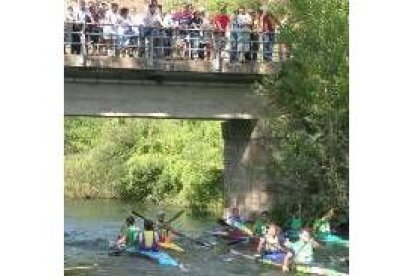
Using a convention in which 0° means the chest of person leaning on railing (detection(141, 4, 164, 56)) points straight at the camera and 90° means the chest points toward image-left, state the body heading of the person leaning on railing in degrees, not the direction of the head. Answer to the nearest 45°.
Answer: approximately 0°

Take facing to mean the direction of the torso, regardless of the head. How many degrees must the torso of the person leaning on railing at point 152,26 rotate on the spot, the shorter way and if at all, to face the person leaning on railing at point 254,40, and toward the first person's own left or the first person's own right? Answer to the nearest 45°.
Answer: approximately 90° to the first person's own left
